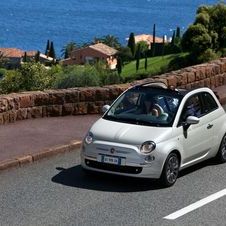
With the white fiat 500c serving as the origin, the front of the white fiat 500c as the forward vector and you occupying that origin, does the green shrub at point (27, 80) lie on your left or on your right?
on your right

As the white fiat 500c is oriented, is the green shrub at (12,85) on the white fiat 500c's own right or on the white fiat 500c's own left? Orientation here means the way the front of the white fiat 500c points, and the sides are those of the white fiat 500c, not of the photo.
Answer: on the white fiat 500c's own right

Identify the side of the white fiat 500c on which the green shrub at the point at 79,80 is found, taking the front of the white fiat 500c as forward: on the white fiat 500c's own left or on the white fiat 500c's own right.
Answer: on the white fiat 500c's own right

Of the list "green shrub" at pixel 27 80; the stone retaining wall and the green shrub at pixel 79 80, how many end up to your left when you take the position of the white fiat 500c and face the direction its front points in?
0

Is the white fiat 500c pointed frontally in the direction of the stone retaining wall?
no

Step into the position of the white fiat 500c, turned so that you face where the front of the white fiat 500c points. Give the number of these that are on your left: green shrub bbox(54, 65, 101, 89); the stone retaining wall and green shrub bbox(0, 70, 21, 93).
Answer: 0

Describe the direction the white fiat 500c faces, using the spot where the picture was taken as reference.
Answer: facing the viewer and to the left of the viewer
